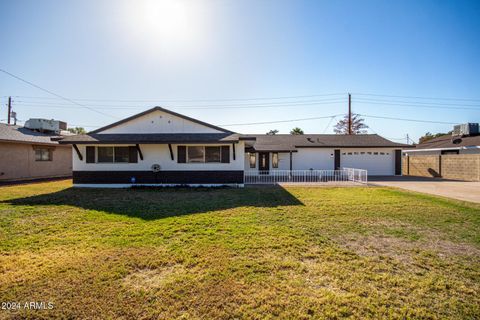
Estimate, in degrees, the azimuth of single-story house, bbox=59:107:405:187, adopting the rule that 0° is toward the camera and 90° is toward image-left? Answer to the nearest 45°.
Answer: approximately 0°

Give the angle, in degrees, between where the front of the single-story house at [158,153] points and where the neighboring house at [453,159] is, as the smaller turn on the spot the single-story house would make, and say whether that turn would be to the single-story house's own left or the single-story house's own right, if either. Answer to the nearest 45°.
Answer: approximately 90° to the single-story house's own left

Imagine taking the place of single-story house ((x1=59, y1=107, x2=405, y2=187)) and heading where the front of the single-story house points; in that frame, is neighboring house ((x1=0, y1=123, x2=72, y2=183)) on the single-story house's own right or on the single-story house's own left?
on the single-story house's own right

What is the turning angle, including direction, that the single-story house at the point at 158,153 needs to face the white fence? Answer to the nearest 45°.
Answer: approximately 90° to its left

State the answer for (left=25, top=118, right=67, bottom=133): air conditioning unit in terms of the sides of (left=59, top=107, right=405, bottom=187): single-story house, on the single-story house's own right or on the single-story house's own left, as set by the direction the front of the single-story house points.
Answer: on the single-story house's own right

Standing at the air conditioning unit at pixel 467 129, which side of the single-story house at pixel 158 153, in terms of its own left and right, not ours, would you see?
left
